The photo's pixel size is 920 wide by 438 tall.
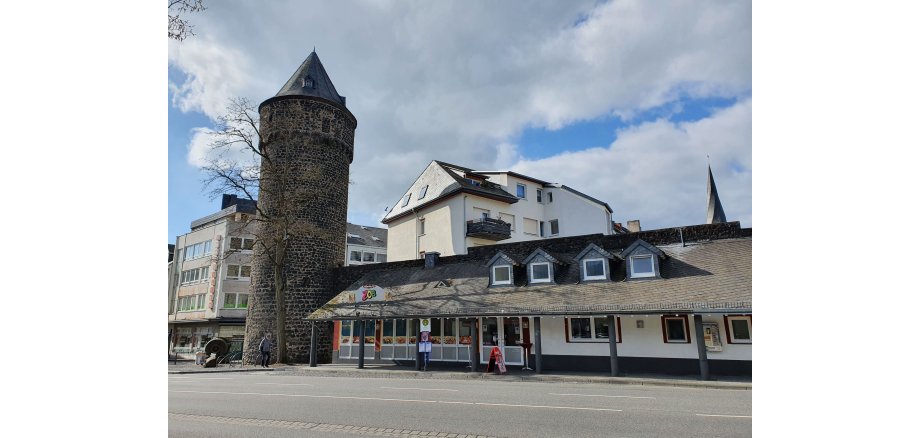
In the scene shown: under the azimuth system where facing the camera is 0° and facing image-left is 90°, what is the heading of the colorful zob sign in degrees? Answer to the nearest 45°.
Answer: approximately 0°

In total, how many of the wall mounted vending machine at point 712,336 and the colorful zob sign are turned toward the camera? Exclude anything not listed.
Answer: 2

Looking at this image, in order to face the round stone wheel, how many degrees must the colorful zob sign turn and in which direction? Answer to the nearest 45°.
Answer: approximately 135° to its right

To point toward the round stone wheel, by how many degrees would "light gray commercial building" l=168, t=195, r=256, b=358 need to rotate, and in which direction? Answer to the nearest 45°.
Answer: approximately 45° to its left
